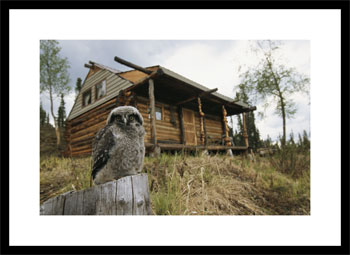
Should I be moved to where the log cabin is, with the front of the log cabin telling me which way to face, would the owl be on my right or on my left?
on my right

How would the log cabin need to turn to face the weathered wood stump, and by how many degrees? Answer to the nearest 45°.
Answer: approximately 45° to its right

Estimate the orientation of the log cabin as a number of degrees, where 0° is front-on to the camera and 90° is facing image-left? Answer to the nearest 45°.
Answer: approximately 315°

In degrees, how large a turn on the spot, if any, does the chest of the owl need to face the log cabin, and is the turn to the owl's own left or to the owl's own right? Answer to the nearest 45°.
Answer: approximately 135° to the owl's own left
